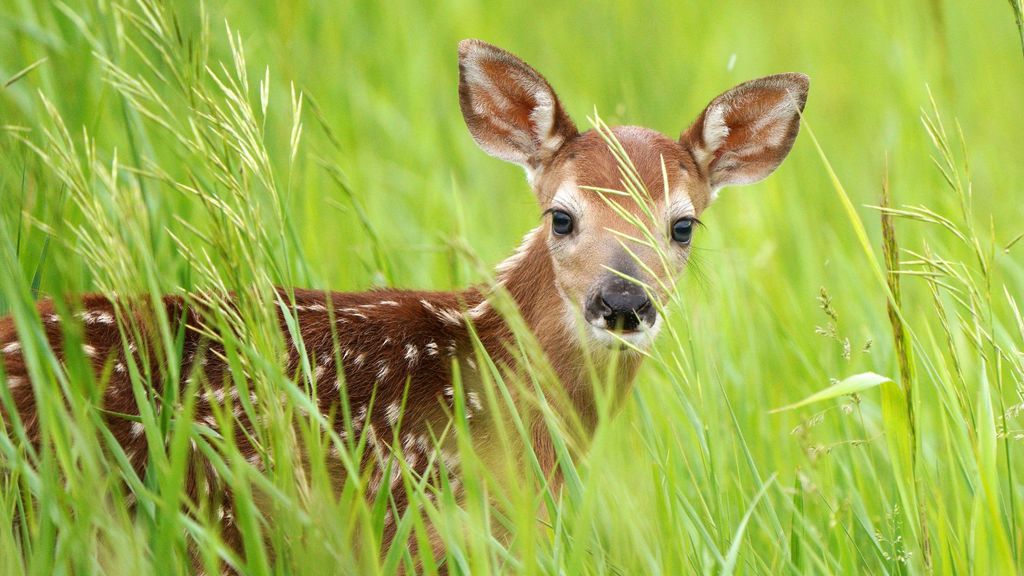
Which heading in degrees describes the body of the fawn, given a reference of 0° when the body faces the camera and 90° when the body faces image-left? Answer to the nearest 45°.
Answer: approximately 270°
